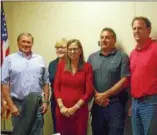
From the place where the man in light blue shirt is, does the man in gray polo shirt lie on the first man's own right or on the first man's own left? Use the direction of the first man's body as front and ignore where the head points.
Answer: on the first man's own left

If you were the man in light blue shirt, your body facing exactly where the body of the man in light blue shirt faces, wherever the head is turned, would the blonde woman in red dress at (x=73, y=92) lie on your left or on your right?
on your left

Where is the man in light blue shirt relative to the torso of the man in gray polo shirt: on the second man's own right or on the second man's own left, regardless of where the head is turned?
on the second man's own right

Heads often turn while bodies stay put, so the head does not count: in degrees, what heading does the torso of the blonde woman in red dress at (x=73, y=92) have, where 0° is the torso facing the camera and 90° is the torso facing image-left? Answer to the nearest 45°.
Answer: approximately 0°

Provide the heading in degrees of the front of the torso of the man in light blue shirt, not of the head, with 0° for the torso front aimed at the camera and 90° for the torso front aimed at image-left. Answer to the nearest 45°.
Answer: approximately 0°

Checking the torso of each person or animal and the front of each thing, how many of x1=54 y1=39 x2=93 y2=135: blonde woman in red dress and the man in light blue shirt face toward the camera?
2

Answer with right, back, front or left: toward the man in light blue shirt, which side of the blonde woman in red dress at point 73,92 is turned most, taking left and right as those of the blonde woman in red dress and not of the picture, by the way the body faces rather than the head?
right
